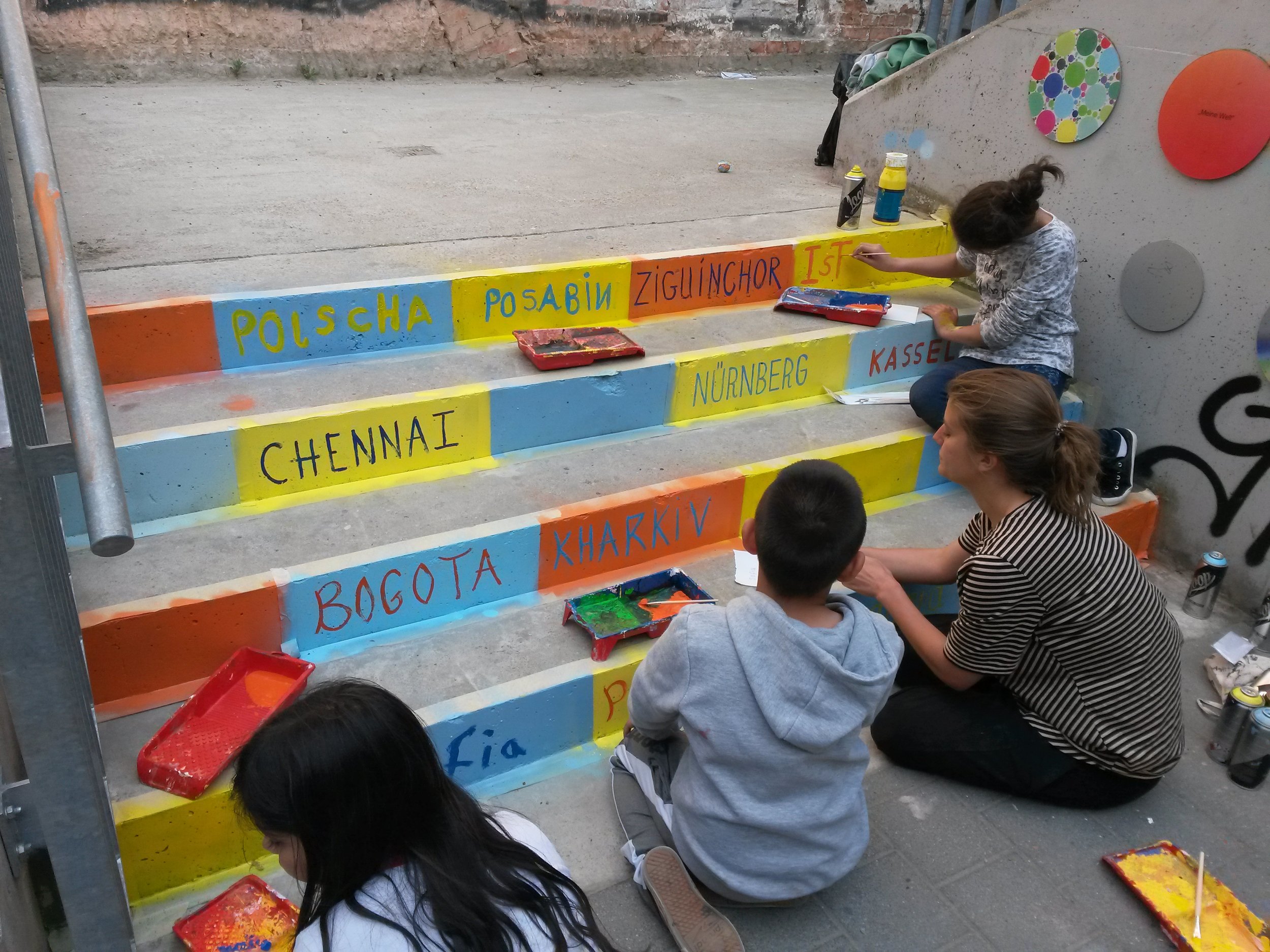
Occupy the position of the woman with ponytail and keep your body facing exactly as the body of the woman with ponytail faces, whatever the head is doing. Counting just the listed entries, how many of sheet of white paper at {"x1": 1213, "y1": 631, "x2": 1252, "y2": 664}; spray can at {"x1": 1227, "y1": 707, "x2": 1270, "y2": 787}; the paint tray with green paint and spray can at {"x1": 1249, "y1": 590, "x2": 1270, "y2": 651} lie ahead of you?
1

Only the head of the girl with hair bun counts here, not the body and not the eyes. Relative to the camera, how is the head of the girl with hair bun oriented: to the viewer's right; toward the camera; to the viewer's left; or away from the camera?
to the viewer's left

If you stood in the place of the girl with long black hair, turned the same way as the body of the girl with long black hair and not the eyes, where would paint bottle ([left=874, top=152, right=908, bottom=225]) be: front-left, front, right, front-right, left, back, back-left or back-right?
right

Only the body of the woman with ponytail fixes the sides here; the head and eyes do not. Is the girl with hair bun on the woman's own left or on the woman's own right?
on the woman's own right

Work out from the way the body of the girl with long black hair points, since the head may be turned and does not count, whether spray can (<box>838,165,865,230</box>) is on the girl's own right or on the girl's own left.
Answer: on the girl's own right

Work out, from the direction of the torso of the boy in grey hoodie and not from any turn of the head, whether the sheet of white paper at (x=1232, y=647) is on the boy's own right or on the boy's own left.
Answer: on the boy's own right

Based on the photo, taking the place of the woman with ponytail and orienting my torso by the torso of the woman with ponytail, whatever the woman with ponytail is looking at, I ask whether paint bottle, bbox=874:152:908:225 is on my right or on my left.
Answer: on my right

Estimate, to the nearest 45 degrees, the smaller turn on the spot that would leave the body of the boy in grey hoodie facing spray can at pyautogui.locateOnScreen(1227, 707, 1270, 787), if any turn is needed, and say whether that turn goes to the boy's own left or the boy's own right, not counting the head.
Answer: approximately 45° to the boy's own right

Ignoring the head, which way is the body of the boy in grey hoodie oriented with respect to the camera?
away from the camera

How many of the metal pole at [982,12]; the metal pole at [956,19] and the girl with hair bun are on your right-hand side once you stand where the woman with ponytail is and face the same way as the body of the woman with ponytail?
3

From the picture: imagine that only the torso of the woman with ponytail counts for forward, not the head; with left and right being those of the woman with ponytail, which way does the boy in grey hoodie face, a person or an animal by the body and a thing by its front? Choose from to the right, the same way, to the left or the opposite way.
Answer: to the right

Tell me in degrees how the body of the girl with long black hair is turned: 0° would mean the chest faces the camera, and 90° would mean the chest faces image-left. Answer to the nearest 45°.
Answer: approximately 135°

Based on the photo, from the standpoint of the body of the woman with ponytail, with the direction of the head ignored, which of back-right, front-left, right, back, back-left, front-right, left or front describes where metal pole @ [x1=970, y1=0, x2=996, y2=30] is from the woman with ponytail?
right

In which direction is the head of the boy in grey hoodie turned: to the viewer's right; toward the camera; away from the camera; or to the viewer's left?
away from the camera

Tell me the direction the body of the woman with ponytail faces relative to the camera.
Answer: to the viewer's left

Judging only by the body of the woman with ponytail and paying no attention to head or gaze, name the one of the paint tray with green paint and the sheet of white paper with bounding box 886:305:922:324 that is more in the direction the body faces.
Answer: the paint tray with green paint

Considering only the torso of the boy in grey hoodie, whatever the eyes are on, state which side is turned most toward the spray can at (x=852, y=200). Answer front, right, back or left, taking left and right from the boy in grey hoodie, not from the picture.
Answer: front

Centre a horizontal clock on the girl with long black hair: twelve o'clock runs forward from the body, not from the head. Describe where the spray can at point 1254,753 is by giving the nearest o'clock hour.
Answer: The spray can is roughly at 4 o'clock from the girl with long black hair.

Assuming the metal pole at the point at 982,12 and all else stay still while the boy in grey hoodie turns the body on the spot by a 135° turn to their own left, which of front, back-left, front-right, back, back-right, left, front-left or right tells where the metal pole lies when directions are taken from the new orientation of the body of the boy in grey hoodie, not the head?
back-right

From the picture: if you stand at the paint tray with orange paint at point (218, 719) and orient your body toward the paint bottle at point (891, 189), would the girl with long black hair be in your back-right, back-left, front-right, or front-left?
back-right
